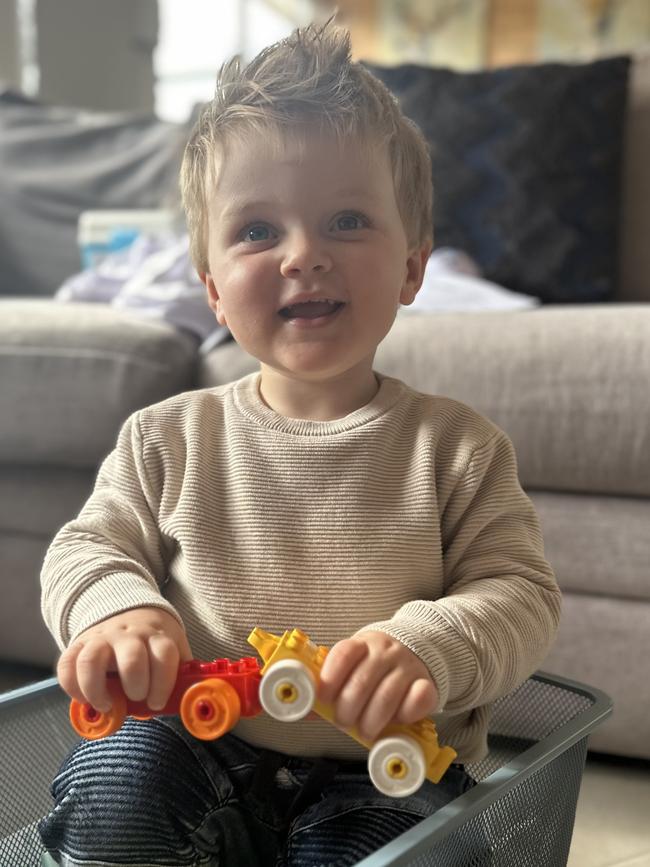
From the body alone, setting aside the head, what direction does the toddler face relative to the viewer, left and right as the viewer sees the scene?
facing the viewer

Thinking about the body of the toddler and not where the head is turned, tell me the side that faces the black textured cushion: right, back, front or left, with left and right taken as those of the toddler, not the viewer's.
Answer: back

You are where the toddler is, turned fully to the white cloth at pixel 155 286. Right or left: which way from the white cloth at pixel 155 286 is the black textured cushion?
right

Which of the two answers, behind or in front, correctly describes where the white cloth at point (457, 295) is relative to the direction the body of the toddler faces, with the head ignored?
behind

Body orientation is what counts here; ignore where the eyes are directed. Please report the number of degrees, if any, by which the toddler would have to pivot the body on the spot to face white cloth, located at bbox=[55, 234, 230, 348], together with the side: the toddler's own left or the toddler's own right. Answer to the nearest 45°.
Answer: approximately 180°
